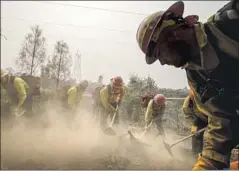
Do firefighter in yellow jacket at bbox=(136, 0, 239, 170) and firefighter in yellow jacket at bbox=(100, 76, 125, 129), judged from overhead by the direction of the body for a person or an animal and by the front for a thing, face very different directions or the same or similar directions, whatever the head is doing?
very different directions

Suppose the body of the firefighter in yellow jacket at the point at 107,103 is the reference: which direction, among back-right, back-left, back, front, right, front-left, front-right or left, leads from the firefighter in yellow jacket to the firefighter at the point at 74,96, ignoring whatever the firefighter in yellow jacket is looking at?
back

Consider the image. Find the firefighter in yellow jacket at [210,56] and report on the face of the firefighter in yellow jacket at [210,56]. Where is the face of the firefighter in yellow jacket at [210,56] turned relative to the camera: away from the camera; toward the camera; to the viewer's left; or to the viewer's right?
to the viewer's left

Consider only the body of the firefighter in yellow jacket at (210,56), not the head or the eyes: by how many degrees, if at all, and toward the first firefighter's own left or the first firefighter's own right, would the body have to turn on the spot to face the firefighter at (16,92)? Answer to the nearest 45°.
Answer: approximately 45° to the first firefighter's own right

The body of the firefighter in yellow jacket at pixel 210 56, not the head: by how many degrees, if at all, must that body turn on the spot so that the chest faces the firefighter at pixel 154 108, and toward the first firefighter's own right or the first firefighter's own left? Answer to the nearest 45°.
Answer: approximately 90° to the first firefighter's own right

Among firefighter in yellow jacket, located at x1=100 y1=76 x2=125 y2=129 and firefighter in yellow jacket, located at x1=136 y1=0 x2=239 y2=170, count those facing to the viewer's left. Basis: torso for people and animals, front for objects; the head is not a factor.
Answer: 1

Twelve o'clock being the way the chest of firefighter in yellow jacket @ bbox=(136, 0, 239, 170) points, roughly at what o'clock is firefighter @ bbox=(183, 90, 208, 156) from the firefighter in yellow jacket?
The firefighter is roughly at 3 o'clock from the firefighter in yellow jacket.

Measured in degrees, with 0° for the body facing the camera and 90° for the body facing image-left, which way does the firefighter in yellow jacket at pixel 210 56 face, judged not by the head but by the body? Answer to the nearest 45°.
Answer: approximately 90°

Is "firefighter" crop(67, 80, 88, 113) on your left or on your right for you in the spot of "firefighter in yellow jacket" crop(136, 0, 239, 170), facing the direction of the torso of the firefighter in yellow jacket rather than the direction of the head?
on your right

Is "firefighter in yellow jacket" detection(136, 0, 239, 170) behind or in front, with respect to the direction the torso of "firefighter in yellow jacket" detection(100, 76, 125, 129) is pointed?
in front
